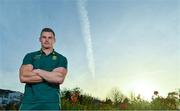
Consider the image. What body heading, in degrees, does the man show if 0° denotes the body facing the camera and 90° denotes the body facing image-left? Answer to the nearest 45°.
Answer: approximately 0°
